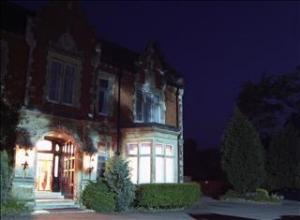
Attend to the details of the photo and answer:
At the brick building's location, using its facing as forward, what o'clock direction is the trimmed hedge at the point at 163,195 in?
The trimmed hedge is roughly at 11 o'clock from the brick building.

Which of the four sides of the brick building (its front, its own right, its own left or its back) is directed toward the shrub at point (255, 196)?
left

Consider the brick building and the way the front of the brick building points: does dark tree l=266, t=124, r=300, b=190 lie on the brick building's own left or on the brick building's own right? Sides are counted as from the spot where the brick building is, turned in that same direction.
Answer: on the brick building's own left

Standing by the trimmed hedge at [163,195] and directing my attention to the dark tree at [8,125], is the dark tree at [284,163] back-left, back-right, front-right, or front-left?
back-right
